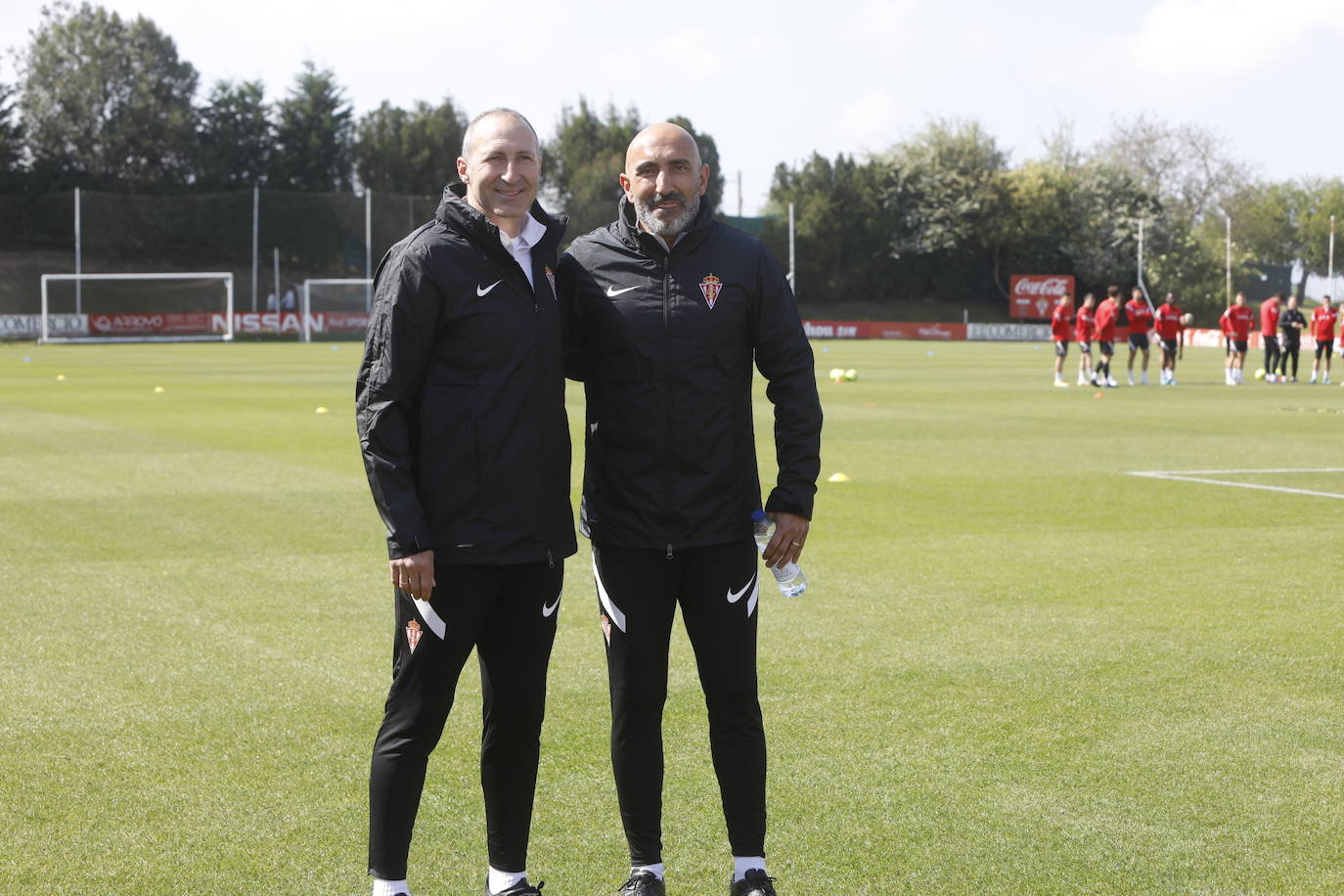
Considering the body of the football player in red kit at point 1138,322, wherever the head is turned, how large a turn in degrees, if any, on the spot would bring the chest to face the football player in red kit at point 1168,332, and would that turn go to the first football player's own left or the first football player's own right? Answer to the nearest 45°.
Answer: approximately 135° to the first football player's own left

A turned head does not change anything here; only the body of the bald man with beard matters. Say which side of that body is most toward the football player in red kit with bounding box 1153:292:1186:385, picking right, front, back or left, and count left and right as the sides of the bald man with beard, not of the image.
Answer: back

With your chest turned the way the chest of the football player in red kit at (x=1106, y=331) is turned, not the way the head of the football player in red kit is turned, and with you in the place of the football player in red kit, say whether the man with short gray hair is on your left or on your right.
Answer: on your right

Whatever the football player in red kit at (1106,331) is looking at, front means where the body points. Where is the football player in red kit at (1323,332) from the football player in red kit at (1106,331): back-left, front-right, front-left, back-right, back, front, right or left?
front-left
